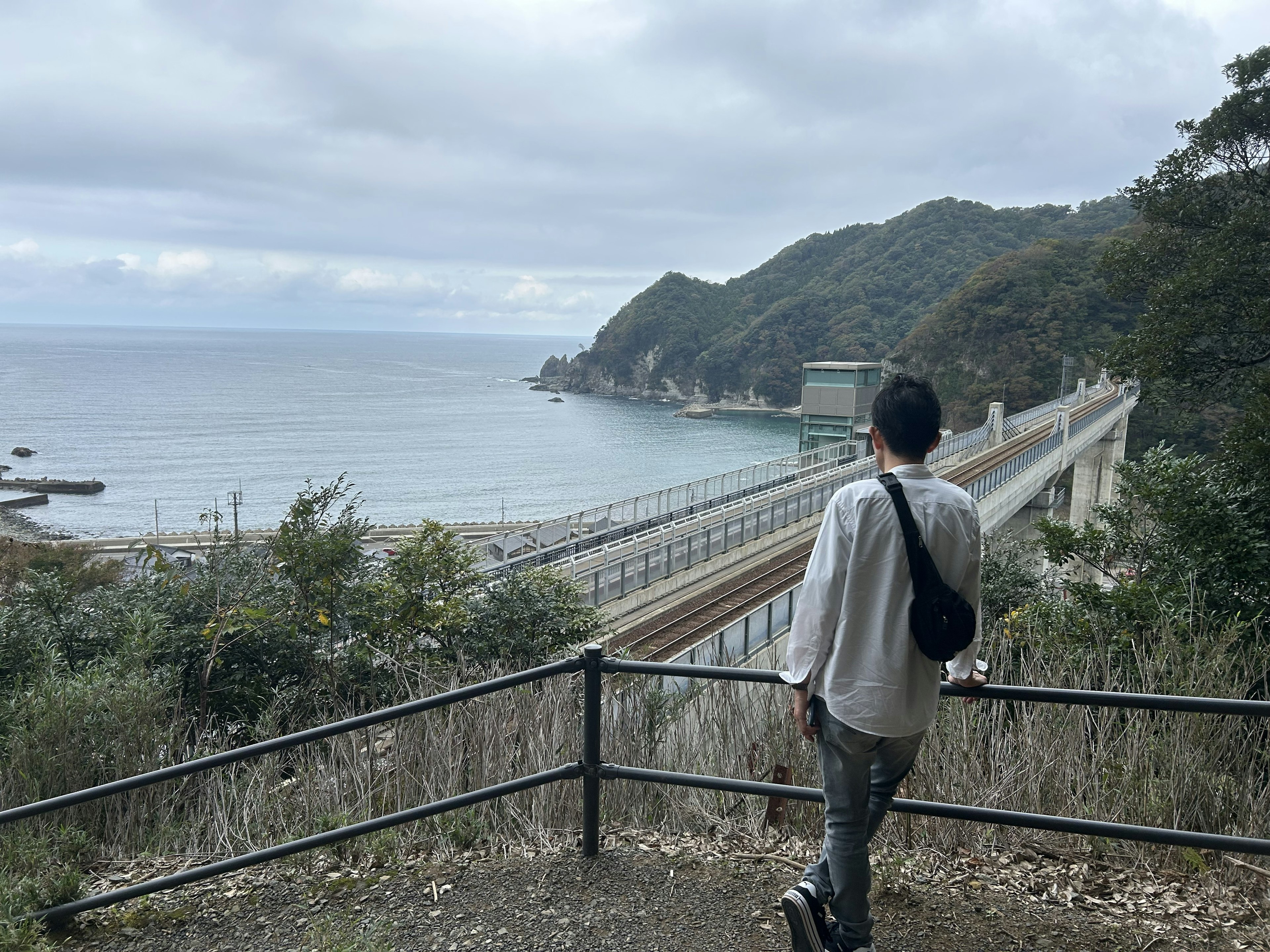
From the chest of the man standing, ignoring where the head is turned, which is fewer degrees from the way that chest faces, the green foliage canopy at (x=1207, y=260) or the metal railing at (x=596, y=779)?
the green foliage canopy

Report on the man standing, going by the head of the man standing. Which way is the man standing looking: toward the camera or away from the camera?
away from the camera

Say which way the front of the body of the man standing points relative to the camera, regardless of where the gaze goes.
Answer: away from the camera

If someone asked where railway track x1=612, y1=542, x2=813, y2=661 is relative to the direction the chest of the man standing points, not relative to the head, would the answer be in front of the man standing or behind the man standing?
in front

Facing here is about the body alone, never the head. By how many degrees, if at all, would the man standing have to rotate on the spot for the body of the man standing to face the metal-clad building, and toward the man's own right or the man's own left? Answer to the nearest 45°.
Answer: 0° — they already face it

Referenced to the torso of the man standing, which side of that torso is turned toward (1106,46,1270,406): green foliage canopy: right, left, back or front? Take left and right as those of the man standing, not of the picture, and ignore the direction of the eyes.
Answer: front
